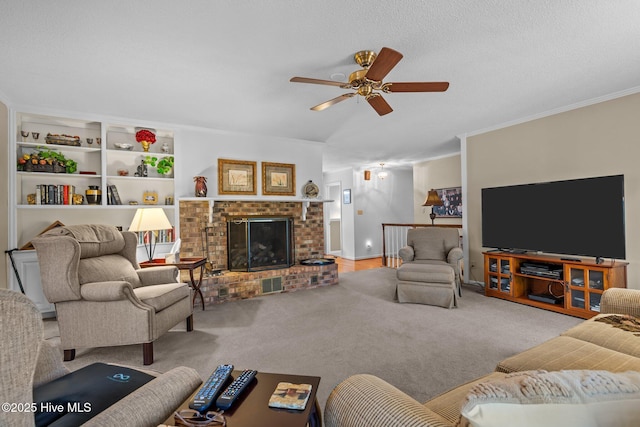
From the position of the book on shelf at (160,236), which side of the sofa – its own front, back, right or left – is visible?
front

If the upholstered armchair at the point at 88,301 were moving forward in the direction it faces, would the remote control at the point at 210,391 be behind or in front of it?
in front

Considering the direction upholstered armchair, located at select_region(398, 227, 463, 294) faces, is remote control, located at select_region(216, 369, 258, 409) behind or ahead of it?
ahead

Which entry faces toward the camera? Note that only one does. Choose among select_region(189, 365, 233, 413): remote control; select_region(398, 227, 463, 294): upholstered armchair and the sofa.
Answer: the upholstered armchair

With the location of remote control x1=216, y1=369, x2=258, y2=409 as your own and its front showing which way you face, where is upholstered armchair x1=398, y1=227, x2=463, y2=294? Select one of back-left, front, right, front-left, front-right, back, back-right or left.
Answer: front

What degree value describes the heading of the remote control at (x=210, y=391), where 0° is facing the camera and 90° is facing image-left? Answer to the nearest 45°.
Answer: approximately 225°

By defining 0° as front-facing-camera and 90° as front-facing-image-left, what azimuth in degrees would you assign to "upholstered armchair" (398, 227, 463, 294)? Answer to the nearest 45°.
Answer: approximately 0°

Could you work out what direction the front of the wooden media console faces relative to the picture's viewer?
facing the viewer and to the left of the viewer

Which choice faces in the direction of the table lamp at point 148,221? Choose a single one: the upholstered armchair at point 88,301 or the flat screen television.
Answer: the flat screen television

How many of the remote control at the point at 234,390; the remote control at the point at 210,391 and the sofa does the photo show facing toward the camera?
0

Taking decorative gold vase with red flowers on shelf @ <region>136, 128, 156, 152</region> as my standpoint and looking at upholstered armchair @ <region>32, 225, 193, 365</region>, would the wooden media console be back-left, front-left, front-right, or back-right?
front-left

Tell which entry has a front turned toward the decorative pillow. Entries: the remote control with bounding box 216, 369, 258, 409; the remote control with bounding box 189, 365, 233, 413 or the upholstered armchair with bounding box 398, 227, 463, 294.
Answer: the upholstered armchair

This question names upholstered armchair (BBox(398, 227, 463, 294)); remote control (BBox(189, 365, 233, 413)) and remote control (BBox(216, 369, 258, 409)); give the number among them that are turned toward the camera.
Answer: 1

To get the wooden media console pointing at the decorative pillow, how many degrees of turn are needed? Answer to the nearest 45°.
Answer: approximately 45° to its left

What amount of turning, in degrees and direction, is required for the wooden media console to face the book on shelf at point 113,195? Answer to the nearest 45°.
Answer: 0° — it already faces it

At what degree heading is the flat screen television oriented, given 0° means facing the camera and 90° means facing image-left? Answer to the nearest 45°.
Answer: approximately 45°

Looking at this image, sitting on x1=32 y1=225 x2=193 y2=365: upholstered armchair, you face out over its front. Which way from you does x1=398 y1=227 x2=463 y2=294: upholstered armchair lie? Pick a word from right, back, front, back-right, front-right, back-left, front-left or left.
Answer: front-left
